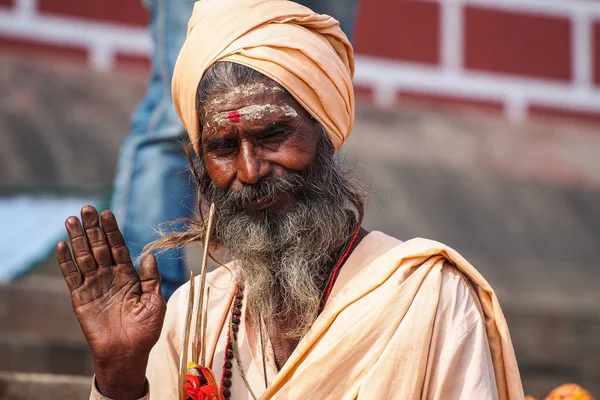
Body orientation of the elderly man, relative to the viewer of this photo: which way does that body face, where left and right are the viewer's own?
facing the viewer and to the left of the viewer
